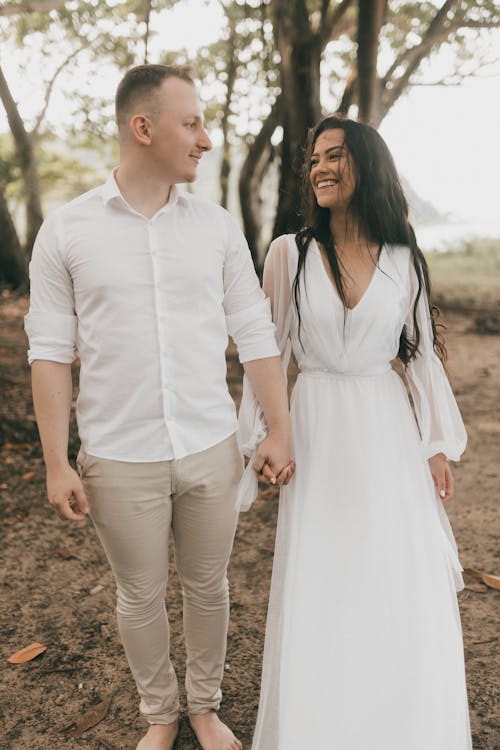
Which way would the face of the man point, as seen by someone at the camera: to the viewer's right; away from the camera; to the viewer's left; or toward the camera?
to the viewer's right

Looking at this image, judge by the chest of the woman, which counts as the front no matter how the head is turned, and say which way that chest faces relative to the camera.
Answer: toward the camera

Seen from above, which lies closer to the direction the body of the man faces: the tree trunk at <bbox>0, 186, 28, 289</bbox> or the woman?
the woman

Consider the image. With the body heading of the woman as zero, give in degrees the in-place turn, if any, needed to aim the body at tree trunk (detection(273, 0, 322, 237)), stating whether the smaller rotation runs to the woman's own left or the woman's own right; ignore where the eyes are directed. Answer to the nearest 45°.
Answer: approximately 180°

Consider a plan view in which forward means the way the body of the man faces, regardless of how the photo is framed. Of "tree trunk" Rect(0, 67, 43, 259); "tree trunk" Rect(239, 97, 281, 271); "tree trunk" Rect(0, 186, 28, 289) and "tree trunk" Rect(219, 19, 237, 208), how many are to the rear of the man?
4

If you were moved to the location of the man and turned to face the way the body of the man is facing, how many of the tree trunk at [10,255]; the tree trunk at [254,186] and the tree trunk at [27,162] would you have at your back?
3

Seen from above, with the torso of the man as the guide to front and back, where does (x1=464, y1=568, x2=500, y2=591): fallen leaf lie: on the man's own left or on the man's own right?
on the man's own left

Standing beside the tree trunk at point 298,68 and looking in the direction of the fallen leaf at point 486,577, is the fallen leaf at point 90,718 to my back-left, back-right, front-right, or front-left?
front-right

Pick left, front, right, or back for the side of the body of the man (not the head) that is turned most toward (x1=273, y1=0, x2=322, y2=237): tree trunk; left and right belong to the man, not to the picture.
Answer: back

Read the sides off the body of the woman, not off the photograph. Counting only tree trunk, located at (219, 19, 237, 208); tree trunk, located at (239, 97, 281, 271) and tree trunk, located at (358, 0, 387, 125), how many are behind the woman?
3

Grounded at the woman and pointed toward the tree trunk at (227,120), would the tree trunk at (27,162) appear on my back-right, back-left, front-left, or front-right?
front-left

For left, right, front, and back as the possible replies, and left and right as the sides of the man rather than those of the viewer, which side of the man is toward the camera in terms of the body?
front

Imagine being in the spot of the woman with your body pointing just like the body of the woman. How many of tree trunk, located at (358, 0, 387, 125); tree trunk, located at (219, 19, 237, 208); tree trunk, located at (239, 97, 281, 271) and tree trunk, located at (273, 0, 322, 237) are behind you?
4

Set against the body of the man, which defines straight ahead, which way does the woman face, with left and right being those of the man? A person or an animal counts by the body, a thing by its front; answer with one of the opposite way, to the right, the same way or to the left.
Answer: the same way

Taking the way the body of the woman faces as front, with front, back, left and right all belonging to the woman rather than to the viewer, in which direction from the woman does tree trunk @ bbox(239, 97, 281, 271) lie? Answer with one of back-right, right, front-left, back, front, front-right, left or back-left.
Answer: back
